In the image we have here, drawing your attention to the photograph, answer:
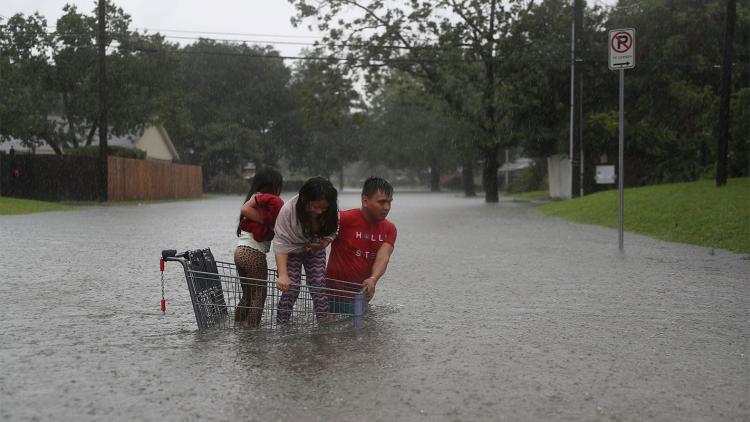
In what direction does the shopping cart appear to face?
to the viewer's right

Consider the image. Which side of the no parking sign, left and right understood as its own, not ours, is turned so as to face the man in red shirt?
front

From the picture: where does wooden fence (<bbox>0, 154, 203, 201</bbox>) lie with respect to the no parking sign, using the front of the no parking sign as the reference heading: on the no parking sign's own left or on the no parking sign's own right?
on the no parking sign's own right

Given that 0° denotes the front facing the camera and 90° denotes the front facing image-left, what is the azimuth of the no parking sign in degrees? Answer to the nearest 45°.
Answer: approximately 0°

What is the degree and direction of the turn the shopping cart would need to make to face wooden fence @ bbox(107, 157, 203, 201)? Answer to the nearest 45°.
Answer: approximately 90° to its left

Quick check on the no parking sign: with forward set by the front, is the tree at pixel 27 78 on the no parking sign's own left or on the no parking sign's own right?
on the no parking sign's own right

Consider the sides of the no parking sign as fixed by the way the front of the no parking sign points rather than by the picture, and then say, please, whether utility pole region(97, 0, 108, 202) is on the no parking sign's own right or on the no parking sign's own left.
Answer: on the no parking sign's own right

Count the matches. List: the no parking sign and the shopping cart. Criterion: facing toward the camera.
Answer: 1

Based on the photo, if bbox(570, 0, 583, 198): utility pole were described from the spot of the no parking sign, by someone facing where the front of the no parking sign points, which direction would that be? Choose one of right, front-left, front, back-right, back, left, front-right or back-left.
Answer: back

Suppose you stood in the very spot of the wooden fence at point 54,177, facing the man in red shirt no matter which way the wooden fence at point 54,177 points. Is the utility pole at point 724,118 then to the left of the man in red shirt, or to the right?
left

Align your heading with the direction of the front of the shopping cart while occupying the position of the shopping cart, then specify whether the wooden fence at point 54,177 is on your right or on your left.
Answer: on your left

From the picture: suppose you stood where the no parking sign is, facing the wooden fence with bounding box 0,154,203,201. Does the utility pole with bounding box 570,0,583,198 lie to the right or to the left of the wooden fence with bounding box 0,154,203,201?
right
